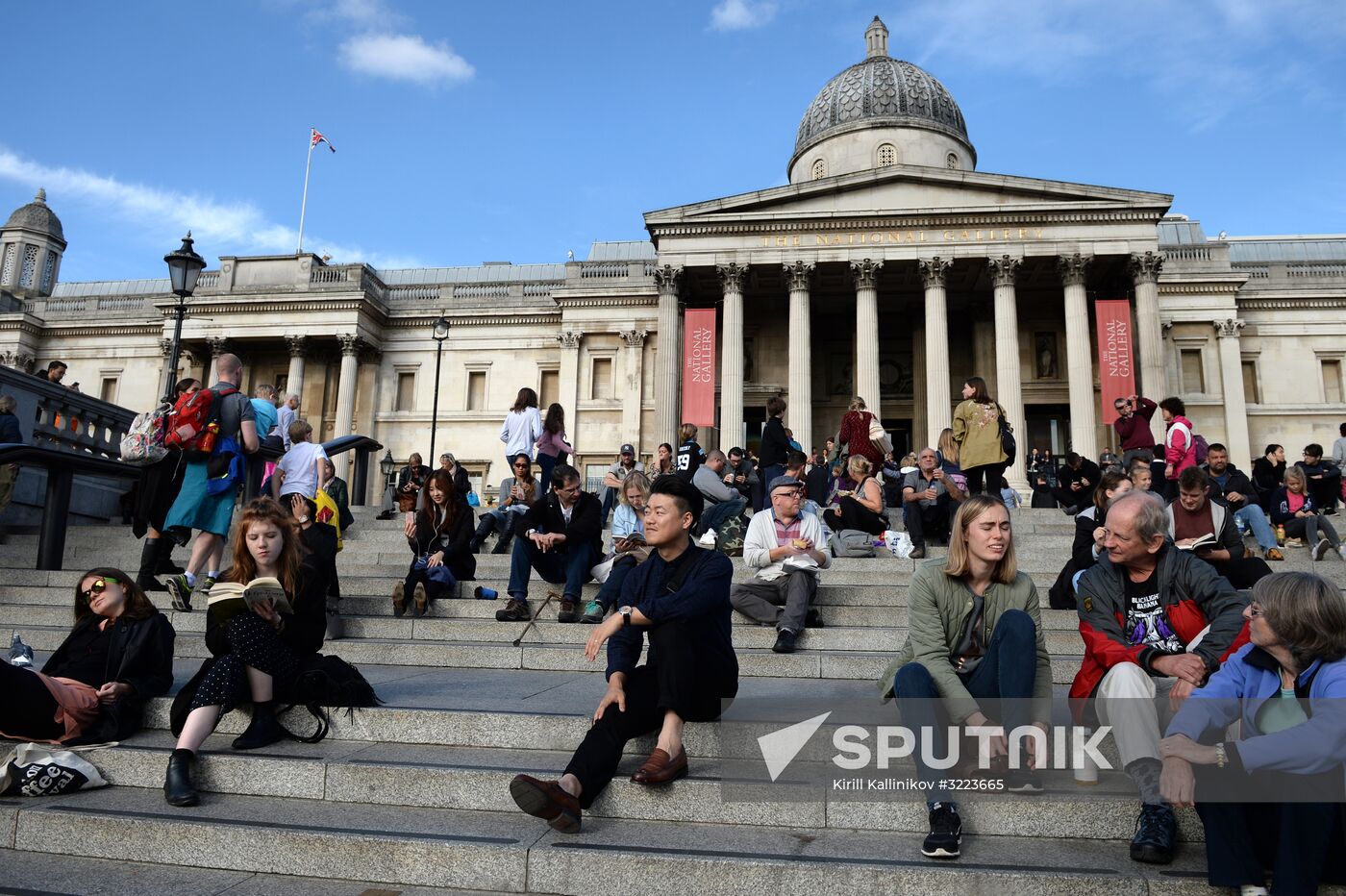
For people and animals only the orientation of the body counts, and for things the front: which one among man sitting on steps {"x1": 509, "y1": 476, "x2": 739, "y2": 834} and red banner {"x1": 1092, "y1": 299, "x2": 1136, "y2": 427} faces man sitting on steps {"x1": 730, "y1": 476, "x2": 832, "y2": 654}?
the red banner

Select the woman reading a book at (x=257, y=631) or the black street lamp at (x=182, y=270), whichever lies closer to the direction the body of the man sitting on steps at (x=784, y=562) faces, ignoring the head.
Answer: the woman reading a book

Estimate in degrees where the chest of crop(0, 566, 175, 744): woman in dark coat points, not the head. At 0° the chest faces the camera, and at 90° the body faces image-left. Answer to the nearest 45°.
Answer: approximately 45°

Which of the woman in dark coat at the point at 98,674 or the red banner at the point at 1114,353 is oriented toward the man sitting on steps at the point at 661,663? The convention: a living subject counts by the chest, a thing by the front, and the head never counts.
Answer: the red banner

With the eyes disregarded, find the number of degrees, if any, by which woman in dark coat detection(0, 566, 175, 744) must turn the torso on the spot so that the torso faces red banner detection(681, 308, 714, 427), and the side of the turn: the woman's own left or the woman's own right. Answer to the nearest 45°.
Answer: approximately 180°

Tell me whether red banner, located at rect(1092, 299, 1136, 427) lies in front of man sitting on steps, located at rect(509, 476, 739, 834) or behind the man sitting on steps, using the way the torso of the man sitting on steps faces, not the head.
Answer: behind
